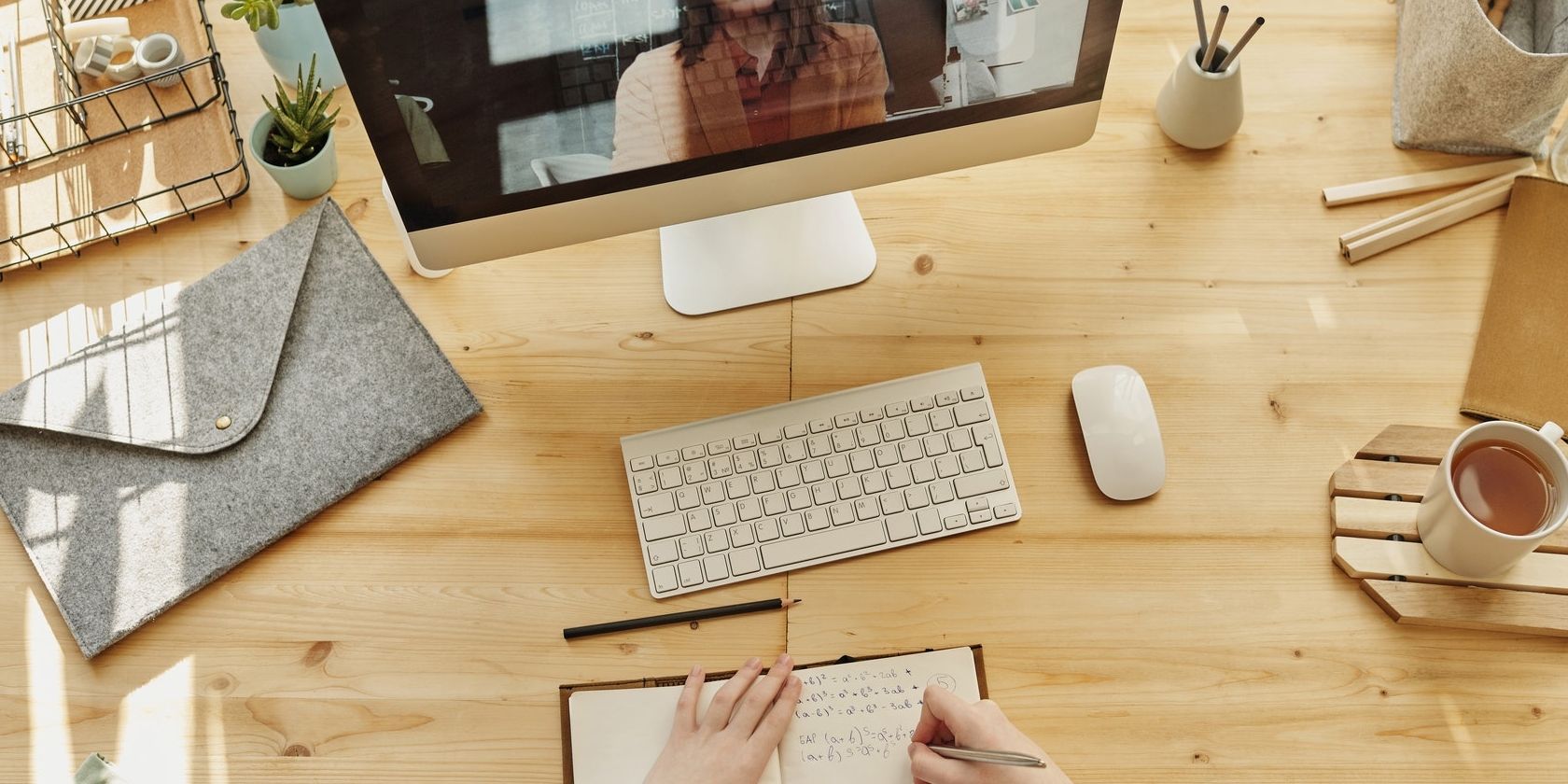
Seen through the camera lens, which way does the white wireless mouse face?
facing away from the viewer

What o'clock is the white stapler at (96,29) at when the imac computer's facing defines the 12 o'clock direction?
The white stapler is roughly at 4 o'clock from the imac computer.

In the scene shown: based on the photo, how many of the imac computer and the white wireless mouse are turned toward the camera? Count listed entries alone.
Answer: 1

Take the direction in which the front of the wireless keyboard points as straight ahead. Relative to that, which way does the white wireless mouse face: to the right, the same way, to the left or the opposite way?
the opposite way

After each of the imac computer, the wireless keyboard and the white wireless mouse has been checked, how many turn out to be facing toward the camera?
2

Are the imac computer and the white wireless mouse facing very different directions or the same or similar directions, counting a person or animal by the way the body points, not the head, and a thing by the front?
very different directions

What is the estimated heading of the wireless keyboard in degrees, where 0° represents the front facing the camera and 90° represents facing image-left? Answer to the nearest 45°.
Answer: approximately 0°
